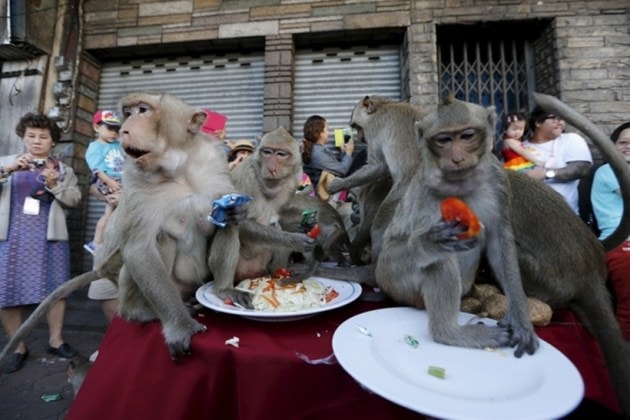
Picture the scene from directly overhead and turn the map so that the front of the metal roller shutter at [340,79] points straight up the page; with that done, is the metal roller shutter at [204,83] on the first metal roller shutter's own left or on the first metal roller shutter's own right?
on the first metal roller shutter's own right

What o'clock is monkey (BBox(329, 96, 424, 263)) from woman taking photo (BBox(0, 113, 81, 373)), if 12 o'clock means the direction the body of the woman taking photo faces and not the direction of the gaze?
The monkey is roughly at 11 o'clock from the woman taking photo.

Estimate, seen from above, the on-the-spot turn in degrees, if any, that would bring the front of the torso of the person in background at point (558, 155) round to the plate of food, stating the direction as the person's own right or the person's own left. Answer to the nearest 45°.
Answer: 0° — they already face it

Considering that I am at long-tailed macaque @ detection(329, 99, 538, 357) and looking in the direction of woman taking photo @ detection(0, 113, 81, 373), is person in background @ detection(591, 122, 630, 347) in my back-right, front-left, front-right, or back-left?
back-right

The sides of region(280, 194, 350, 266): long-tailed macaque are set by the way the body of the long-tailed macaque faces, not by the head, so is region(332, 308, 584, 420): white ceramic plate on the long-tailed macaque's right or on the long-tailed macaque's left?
on the long-tailed macaque's left

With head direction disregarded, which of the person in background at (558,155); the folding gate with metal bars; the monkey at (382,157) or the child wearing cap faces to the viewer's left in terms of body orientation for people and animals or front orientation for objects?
the monkey

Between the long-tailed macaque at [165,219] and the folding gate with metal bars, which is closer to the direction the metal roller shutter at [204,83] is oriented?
the long-tailed macaque

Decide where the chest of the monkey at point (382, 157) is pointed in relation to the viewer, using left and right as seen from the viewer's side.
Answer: facing to the left of the viewer
